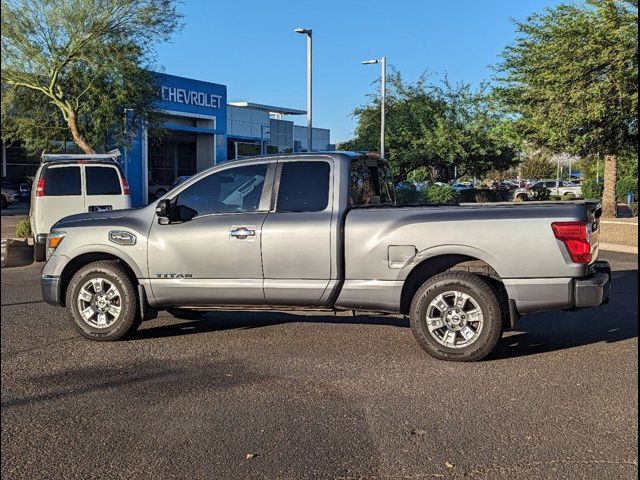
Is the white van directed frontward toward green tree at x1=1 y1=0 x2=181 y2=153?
yes

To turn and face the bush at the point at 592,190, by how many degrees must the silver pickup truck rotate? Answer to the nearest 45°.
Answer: approximately 135° to its right

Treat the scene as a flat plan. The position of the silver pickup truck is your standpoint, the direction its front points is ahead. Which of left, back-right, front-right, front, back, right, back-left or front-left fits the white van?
front-right

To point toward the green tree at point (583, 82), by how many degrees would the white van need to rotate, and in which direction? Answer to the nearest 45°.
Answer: approximately 90° to its right

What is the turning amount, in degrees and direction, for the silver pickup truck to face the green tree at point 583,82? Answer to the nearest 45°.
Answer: approximately 135° to its right

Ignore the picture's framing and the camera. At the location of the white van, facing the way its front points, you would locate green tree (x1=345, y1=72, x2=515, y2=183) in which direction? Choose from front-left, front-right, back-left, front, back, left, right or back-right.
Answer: front-right

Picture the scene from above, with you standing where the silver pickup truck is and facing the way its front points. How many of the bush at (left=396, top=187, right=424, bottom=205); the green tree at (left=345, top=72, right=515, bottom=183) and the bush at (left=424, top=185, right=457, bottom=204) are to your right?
3

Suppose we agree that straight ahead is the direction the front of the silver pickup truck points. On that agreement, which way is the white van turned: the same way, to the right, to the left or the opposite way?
to the right

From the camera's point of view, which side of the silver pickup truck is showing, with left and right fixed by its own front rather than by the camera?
left

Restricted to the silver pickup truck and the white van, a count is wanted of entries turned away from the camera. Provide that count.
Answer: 1

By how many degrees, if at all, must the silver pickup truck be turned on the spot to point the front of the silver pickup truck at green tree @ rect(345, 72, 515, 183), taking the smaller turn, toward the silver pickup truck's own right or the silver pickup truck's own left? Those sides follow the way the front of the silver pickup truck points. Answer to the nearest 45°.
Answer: approximately 90° to the silver pickup truck's own right

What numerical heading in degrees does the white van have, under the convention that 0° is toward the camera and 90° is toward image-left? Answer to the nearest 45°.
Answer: approximately 180°

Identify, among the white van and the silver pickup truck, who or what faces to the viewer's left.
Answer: the silver pickup truck

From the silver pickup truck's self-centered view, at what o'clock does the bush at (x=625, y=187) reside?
The bush is roughly at 4 o'clock from the silver pickup truck.

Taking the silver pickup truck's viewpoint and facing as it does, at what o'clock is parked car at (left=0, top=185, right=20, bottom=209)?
The parked car is roughly at 2 o'clock from the silver pickup truck.
